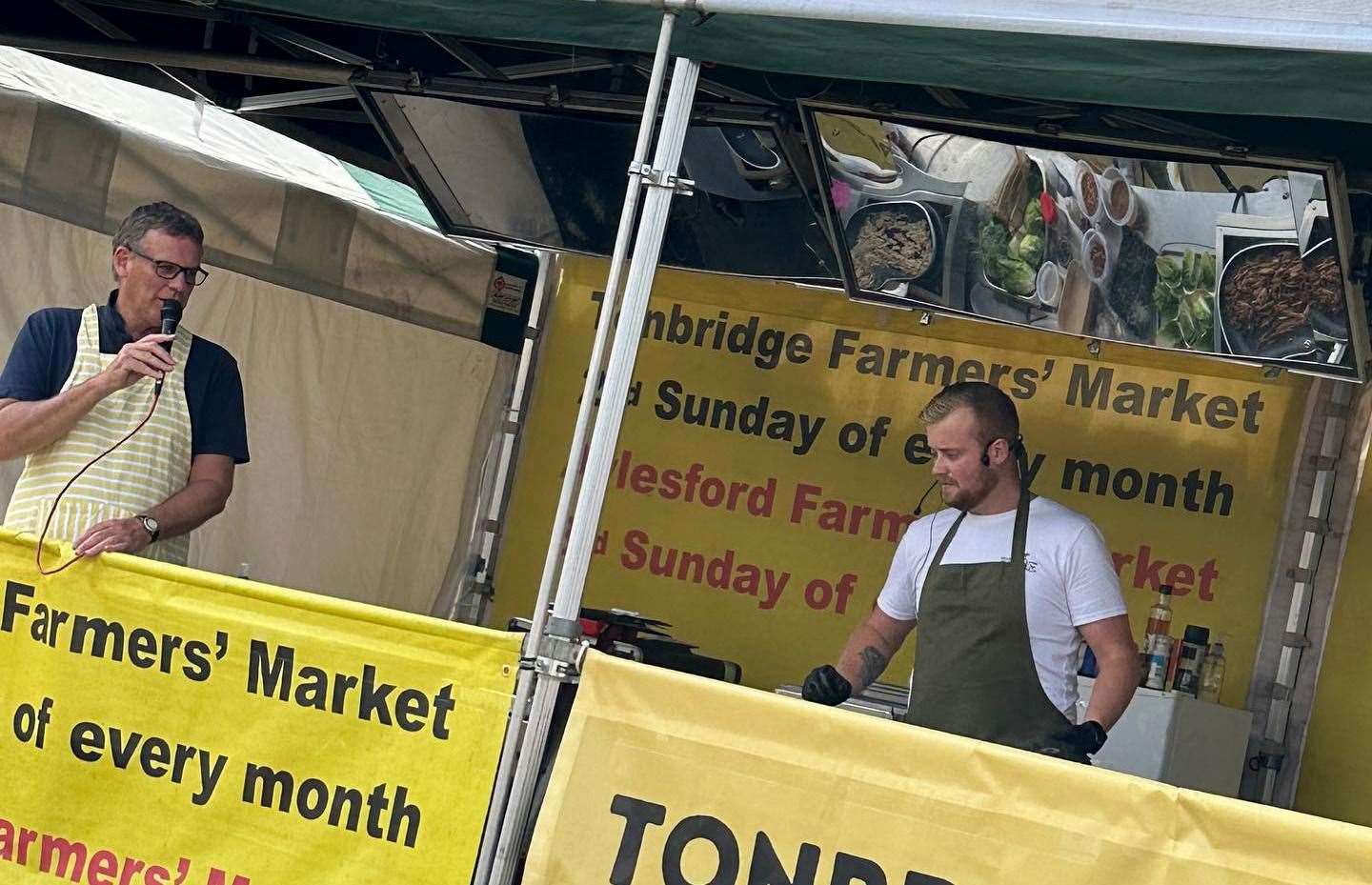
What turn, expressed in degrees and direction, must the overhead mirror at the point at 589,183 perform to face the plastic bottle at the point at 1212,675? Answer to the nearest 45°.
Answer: approximately 90° to its left

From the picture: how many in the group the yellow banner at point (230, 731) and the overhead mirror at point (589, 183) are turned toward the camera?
2

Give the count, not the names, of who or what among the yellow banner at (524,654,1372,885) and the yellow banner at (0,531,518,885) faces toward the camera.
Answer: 2

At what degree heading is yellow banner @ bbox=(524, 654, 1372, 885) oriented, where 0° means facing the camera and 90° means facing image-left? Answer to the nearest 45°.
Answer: approximately 0°

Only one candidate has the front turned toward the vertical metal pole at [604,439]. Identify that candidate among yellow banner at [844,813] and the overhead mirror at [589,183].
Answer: the overhead mirror

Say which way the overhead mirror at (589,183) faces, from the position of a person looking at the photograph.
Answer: facing the viewer

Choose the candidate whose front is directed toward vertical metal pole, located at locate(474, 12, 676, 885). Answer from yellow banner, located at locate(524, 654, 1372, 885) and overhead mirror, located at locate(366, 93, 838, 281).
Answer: the overhead mirror

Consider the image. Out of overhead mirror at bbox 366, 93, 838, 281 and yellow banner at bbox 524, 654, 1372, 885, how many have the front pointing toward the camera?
2

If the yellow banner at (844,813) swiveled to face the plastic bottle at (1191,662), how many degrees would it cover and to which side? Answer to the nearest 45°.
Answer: approximately 180°

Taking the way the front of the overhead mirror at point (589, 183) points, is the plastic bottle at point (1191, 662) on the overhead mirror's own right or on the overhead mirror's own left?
on the overhead mirror's own left

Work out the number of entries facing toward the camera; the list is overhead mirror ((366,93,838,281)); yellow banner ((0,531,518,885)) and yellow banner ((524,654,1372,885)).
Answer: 3

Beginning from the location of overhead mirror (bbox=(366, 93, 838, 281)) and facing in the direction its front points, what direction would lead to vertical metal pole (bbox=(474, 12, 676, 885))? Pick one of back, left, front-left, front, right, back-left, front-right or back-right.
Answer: front

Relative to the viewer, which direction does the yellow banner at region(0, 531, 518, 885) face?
toward the camera

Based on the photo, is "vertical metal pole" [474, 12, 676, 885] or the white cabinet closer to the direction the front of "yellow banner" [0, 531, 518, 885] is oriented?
the vertical metal pole
